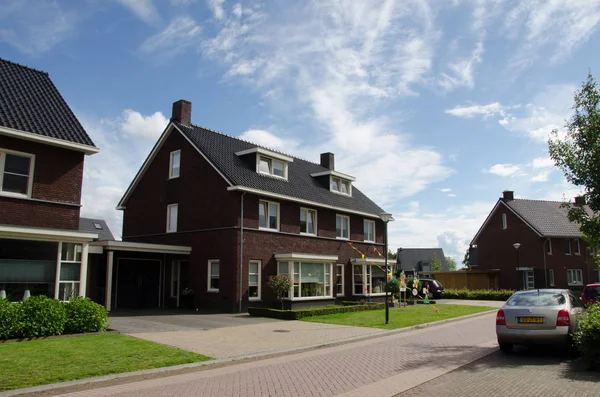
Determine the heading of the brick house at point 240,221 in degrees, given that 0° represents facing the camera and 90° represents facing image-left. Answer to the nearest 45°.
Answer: approximately 315°

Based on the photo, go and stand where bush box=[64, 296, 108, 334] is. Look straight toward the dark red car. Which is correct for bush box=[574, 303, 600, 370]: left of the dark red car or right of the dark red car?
right

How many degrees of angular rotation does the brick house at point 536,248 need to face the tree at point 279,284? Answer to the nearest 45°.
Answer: approximately 45° to its right

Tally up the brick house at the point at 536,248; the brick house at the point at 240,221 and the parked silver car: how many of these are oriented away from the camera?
1

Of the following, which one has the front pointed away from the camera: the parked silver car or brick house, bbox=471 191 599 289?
the parked silver car

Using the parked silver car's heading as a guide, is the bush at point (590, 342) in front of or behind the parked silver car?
behind

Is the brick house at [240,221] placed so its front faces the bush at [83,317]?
no

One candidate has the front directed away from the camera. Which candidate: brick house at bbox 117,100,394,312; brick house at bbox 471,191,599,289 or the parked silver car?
the parked silver car

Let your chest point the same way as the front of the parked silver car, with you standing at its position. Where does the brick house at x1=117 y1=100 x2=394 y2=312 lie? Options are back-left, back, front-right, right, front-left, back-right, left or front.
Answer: front-left

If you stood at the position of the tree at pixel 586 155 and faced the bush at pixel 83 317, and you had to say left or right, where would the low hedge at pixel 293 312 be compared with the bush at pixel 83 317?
right

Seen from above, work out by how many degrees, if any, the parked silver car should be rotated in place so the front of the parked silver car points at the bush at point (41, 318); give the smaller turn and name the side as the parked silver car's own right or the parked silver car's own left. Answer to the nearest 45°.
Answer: approximately 90° to the parked silver car's own left

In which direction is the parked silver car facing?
away from the camera

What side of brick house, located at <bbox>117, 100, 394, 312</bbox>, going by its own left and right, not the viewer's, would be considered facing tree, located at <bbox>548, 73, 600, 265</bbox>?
front

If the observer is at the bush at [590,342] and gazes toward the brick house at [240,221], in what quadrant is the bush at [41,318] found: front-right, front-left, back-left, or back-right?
front-left

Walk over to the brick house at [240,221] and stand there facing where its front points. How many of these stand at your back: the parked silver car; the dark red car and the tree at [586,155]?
0

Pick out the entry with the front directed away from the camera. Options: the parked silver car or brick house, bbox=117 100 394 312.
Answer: the parked silver car
